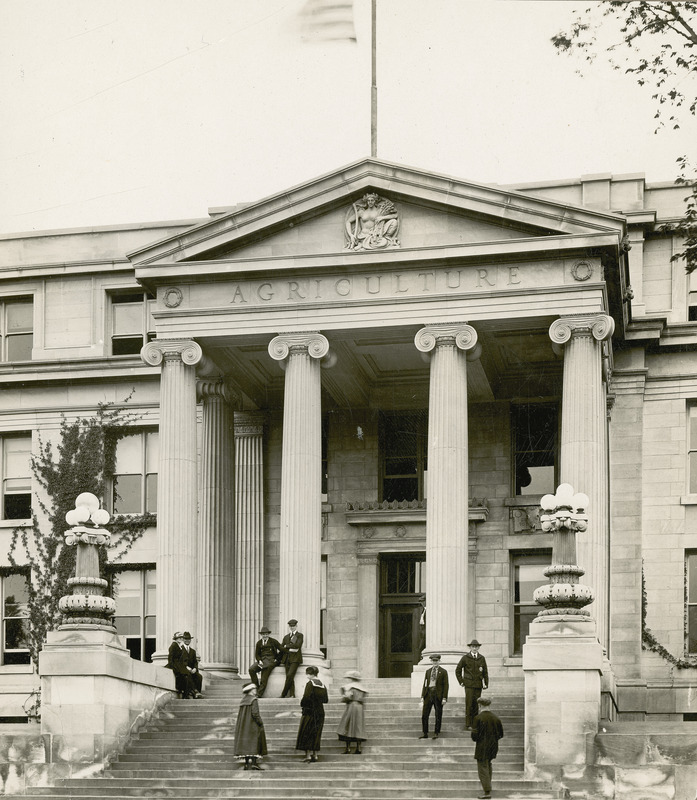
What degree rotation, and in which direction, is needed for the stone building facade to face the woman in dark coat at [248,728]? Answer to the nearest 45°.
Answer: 0° — it already faces them

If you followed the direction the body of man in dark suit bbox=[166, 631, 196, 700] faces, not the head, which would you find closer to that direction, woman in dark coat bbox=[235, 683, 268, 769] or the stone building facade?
the woman in dark coat

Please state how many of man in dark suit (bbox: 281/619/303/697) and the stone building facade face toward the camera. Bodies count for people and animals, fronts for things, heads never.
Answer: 2

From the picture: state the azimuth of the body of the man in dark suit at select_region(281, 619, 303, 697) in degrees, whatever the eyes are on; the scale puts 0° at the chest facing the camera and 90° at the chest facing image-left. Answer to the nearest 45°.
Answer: approximately 0°

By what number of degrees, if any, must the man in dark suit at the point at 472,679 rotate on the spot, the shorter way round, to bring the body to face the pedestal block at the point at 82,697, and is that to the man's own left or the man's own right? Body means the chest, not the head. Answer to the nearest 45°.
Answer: approximately 90° to the man's own right

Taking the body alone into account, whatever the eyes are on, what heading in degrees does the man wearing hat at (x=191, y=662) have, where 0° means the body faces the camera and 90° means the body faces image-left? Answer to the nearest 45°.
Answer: approximately 315°

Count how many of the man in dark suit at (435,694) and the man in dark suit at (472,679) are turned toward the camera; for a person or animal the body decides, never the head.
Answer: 2

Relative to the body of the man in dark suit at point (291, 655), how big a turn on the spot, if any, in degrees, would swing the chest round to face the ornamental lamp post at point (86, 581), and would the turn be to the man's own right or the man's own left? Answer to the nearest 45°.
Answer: approximately 45° to the man's own right
